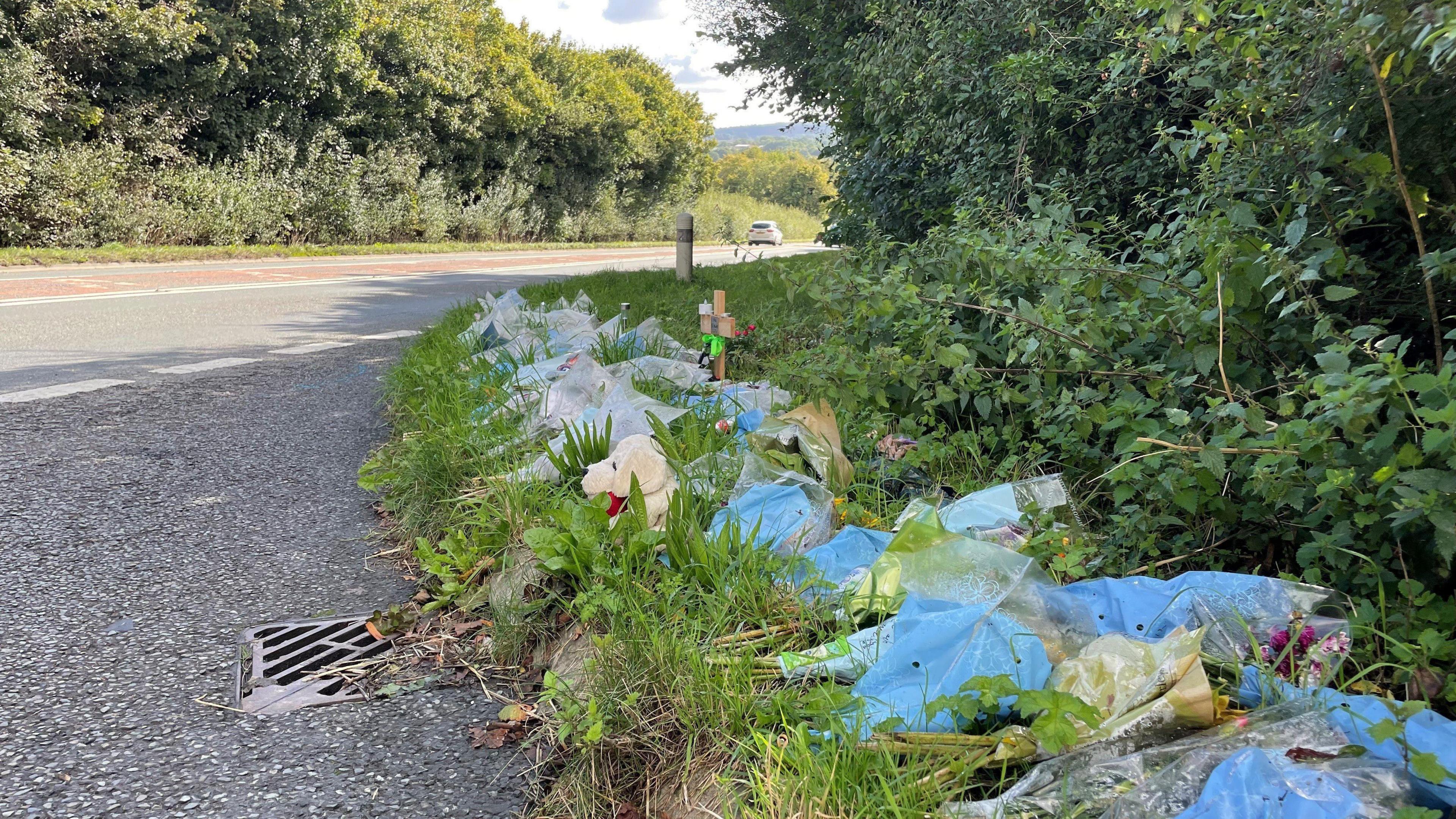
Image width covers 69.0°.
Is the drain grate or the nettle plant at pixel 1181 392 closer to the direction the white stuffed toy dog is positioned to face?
the drain grate

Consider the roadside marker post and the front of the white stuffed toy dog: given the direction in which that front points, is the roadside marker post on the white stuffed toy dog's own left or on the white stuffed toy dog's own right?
on the white stuffed toy dog's own right

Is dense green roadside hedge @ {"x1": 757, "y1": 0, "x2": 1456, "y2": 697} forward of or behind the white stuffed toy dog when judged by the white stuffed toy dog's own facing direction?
behind

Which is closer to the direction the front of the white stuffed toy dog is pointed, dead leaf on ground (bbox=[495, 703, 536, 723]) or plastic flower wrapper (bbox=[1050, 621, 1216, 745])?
the dead leaf on ground

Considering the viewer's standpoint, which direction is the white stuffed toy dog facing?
facing to the left of the viewer

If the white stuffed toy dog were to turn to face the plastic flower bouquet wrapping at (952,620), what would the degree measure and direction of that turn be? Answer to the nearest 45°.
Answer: approximately 135° to its left
